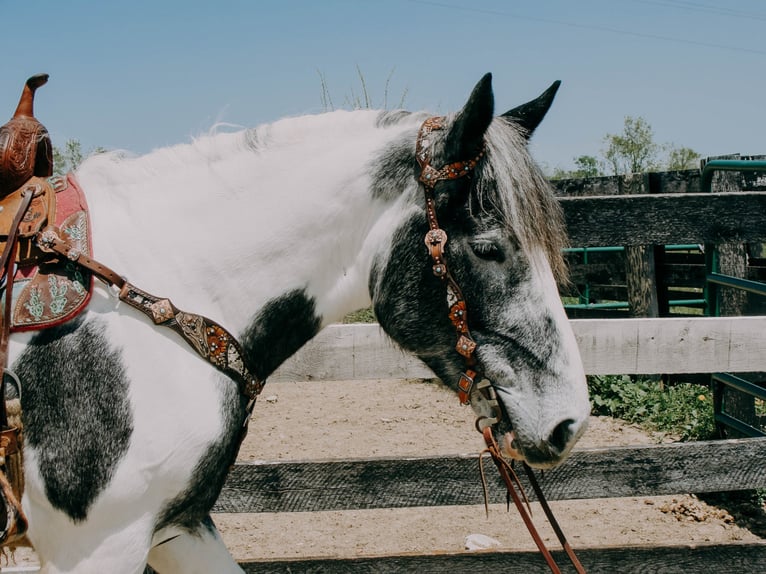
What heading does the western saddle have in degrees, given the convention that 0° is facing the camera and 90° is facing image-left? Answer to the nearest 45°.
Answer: approximately 270°

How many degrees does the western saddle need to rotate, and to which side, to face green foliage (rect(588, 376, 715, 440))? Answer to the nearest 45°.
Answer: approximately 45° to its left
